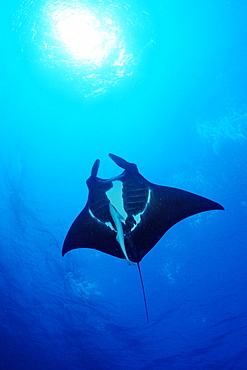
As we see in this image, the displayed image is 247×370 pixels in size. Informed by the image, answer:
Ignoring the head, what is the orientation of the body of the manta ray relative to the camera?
toward the camera
